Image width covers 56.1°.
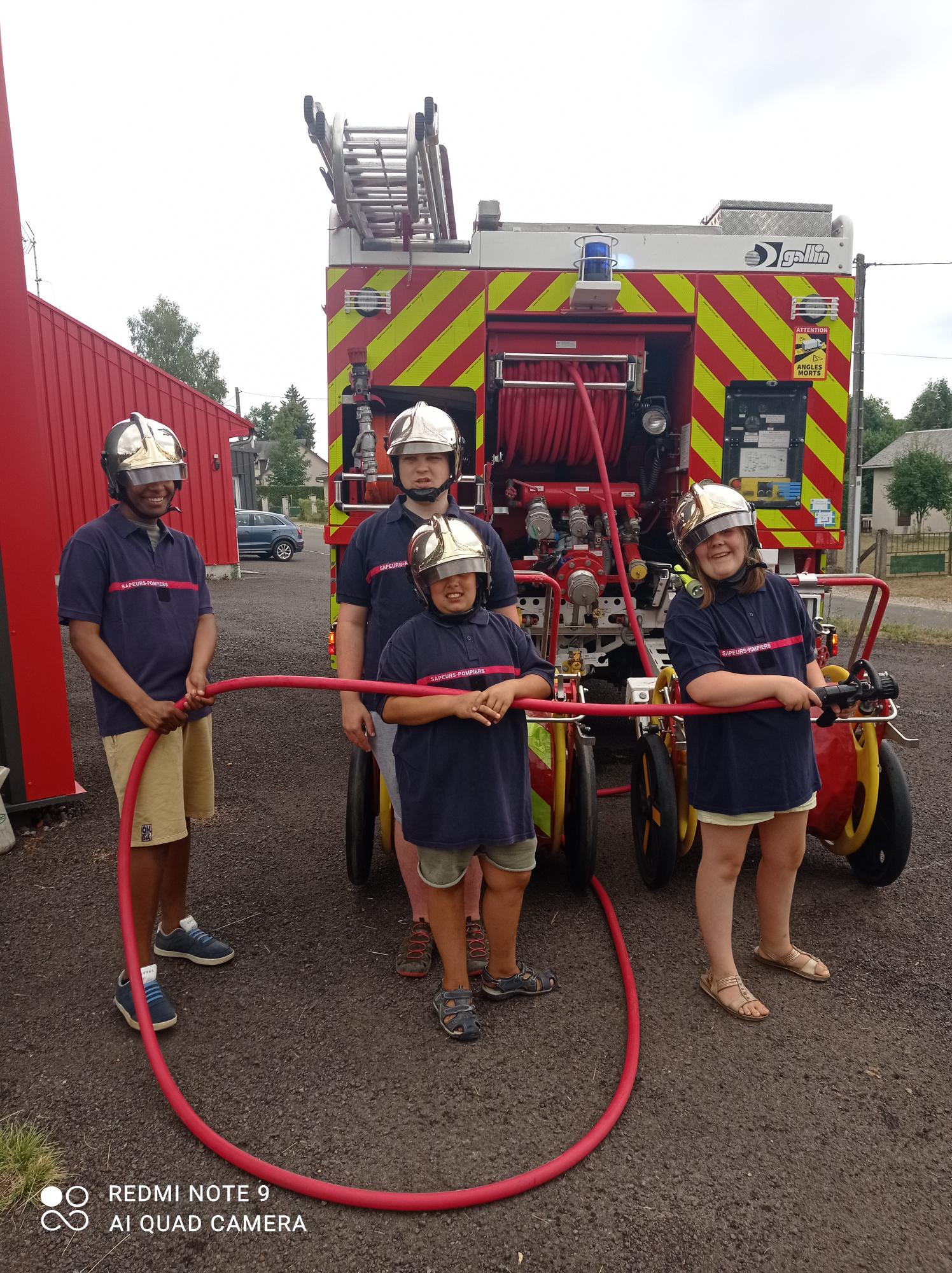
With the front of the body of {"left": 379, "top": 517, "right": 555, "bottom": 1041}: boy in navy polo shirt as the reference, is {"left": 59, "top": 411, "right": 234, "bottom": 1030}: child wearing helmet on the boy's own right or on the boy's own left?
on the boy's own right

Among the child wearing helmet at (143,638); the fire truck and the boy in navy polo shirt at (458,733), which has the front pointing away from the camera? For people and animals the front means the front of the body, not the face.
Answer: the fire truck

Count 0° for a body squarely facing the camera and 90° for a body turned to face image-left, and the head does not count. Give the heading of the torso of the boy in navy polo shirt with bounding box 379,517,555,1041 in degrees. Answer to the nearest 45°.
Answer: approximately 0°

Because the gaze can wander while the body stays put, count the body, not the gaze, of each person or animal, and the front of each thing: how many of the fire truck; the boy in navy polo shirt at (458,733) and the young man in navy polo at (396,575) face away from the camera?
1

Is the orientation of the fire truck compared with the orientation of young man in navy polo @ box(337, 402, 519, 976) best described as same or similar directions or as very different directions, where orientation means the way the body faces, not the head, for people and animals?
very different directions

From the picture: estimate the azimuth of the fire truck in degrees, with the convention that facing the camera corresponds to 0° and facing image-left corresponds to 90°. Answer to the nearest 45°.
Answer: approximately 180°

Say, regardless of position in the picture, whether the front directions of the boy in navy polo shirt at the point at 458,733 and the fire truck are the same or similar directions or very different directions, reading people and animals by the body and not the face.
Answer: very different directions

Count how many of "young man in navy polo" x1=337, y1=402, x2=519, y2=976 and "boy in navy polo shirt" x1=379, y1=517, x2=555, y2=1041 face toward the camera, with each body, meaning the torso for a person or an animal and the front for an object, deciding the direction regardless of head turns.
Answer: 2

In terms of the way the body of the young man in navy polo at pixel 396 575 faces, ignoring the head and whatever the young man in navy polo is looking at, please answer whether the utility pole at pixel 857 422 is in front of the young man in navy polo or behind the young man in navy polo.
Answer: behind

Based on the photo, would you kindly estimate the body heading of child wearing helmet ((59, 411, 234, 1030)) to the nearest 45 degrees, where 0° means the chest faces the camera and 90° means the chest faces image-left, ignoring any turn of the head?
approximately 315°
